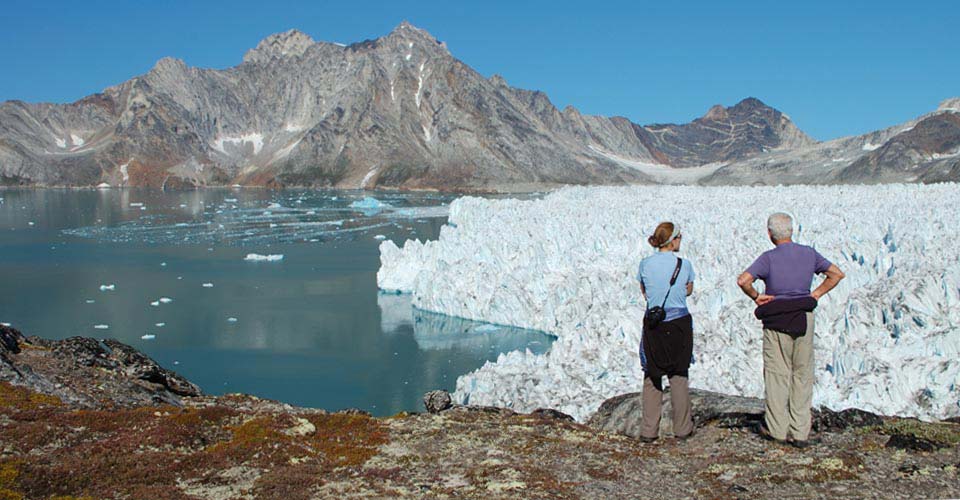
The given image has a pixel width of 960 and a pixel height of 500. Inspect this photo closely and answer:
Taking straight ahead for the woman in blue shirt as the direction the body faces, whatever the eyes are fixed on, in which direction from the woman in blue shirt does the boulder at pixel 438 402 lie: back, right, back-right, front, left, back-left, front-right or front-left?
front-left

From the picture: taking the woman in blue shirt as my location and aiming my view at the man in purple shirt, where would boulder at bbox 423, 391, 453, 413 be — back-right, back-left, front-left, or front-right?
back-left

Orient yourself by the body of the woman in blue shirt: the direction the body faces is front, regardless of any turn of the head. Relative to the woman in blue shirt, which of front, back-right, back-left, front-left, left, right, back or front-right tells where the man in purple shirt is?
right

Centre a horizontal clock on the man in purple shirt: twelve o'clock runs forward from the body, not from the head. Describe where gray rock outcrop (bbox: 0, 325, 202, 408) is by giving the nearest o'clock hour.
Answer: The gray rock outcrop is roughly at 9 o'clock from the man in purple shirt.

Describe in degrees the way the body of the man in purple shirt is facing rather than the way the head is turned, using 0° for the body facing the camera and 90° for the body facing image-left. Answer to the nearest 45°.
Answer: approximately 180°

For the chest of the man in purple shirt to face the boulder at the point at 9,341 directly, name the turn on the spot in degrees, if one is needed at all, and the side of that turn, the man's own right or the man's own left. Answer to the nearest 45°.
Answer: approximately 90° to the man's own left

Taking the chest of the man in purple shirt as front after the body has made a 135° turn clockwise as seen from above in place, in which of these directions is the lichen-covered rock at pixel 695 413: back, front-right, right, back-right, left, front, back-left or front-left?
back

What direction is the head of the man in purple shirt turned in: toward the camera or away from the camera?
away from the camera

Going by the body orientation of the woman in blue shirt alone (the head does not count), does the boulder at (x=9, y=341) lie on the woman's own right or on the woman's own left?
on the woman's own left

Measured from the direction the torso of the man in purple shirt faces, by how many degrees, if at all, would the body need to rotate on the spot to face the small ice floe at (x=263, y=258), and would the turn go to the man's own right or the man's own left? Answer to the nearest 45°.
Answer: approximately 45° to the man's own left

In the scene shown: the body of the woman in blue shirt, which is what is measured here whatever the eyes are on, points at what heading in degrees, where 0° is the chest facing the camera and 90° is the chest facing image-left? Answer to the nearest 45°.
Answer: approximately 180°

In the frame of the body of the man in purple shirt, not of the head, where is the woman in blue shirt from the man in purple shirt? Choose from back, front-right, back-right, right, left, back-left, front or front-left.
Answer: left

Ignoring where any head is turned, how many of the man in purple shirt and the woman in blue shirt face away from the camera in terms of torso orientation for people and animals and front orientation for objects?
2
